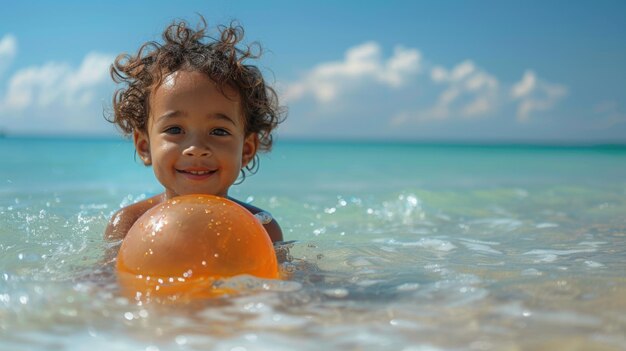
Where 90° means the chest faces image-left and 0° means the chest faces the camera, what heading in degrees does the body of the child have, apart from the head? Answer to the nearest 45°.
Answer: approximately 0°
